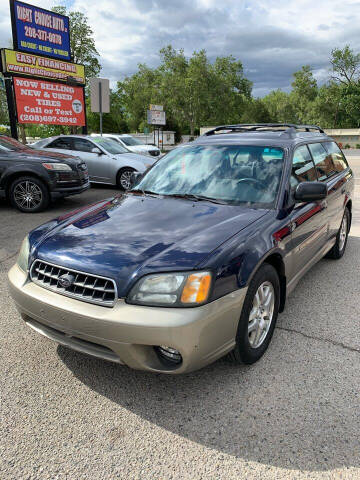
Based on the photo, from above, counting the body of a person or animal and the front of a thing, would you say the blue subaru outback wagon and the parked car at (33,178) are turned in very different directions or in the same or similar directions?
very different directions

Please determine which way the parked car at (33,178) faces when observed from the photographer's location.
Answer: facing to the right of the viewer

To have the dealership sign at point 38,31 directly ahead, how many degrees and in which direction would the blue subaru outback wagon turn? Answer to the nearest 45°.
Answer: approximately 135° to its right

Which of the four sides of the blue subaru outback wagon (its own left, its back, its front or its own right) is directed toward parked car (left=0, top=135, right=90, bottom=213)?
right

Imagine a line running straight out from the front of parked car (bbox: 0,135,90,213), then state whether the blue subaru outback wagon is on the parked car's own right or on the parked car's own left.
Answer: on the parked car's own right

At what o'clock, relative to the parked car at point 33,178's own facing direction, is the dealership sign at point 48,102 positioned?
The dealership sign is roughly at 9 o'clock from the parked car.

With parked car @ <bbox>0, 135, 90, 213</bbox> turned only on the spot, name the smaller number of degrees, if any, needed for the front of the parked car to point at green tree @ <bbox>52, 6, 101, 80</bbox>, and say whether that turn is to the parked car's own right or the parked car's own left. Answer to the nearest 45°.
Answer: approximately 90° to the parked car's own left

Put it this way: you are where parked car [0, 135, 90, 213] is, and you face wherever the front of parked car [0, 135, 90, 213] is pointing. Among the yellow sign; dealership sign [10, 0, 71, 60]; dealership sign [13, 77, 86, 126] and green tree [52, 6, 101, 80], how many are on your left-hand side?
4

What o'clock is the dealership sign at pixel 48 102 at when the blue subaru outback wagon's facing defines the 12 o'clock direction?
The dealership sign is roughly at 4 o'clock from the blue subaru outback wagon.

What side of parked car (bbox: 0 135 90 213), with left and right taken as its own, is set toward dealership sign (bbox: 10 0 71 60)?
left

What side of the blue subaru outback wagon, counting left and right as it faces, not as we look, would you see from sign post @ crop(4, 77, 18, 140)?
right

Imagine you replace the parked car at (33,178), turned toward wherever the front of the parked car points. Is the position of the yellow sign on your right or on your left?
on your left
